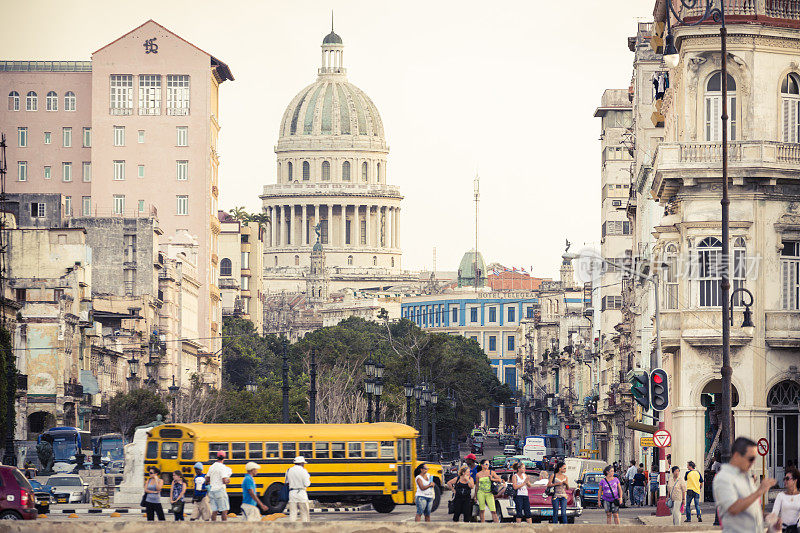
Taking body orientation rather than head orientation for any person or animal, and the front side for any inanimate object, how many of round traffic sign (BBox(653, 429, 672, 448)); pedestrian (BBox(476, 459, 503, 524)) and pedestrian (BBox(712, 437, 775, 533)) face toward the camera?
2

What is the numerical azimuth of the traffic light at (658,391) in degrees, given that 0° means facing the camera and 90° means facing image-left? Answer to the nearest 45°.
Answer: approximately 0°

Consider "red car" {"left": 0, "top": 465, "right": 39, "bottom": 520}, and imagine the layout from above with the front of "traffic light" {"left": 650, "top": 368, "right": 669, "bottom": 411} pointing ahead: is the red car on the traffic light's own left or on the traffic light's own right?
on the traffic light's own right

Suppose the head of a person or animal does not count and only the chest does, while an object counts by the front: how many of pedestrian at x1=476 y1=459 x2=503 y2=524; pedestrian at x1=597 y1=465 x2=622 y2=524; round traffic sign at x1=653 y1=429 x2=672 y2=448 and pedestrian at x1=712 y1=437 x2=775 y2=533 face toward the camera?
3

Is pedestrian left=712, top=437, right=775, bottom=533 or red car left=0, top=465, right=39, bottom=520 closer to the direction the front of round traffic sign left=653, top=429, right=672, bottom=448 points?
the pedestrian

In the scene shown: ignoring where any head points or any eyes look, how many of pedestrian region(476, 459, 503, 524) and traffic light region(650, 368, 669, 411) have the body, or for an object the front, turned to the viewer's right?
0

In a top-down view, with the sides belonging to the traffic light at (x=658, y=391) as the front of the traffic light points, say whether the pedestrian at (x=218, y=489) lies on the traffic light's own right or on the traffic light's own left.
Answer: on the traffic light's own right

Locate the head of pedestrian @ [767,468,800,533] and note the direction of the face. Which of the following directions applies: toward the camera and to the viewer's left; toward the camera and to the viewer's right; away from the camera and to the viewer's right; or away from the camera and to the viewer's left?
toward the camera and to the viewer's left
